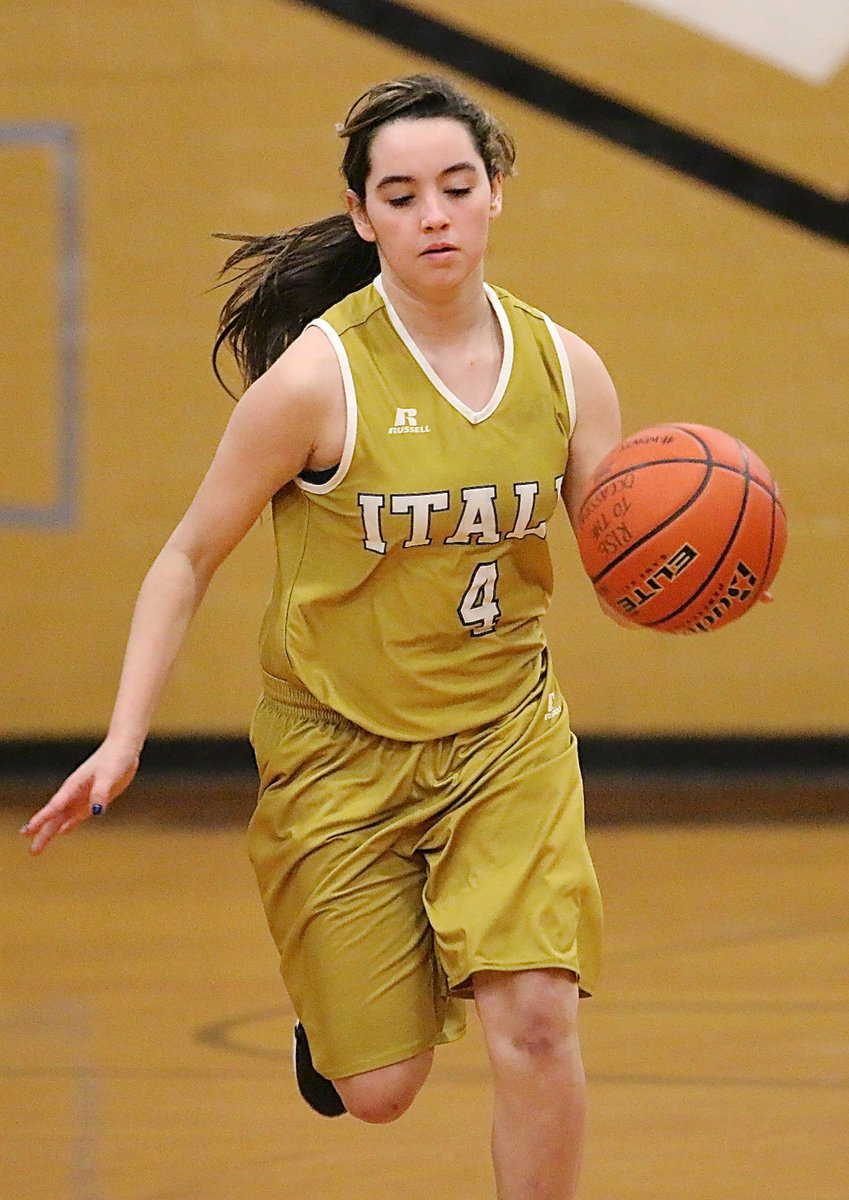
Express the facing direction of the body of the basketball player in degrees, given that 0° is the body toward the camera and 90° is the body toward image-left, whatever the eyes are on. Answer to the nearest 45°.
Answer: approximately 315°
